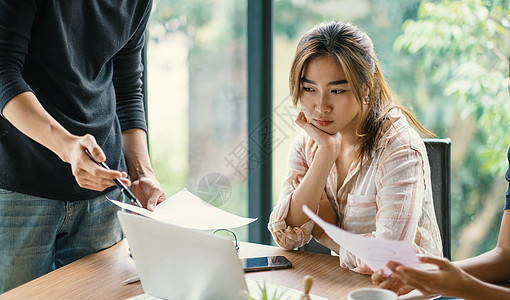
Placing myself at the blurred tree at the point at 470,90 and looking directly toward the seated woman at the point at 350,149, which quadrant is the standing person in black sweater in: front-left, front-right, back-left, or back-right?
front-right

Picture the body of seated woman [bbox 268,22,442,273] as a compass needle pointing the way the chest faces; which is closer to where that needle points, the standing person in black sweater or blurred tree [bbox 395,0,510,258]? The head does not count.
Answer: the standing person in black sweater

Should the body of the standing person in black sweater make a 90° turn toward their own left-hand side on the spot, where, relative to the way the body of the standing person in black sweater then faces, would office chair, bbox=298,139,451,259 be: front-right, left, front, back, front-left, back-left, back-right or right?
front-right

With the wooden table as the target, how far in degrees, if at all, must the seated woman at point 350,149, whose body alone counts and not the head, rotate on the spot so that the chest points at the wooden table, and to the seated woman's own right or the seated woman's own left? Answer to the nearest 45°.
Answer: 0° — they already face it

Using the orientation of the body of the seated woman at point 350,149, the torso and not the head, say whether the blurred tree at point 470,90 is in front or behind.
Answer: behind

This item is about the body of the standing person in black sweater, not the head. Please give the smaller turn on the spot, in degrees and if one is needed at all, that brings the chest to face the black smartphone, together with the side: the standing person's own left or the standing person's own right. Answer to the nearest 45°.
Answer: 0° — they already face it

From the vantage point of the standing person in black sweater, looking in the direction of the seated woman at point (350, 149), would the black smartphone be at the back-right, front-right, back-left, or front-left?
front-right

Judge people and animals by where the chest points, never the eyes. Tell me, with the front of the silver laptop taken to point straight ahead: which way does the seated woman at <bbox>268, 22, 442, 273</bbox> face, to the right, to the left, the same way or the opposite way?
the opposite way

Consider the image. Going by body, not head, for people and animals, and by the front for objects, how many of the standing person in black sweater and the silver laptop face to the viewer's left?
0

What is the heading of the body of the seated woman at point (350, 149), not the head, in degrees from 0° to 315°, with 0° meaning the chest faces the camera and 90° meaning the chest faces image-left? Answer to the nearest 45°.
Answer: approximately 45°

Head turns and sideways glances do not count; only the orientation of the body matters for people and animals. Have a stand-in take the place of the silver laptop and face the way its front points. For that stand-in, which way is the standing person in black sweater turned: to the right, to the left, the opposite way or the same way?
to the right

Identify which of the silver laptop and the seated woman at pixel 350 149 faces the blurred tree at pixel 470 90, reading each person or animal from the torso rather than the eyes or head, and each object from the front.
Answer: the silver laptop

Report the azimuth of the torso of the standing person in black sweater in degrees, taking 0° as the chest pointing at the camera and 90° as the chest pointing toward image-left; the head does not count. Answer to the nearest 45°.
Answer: approximately 315°

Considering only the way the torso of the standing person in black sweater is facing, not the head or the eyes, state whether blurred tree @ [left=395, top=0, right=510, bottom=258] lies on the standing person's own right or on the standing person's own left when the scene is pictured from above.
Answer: on the standing person's own left

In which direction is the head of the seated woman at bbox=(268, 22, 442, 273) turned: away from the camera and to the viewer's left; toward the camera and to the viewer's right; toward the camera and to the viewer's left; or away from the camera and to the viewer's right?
toward the camera and to the viewer's left
